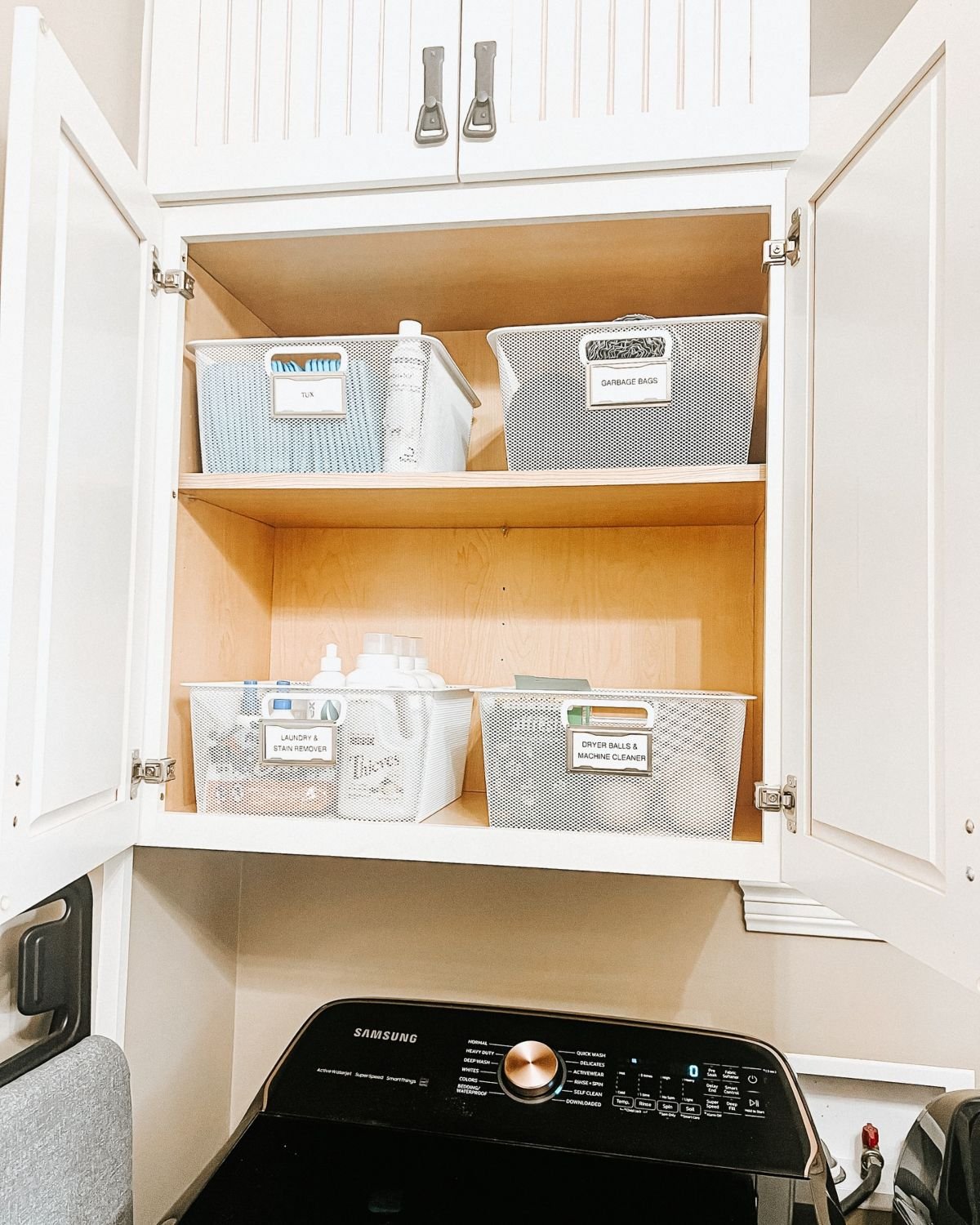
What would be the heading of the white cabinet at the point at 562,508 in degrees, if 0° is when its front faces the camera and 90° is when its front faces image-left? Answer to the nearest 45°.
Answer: approximately 0°

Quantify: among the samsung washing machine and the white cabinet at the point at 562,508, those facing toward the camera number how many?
2

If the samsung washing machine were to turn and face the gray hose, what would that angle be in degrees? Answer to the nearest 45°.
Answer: approximately 135° to its left
